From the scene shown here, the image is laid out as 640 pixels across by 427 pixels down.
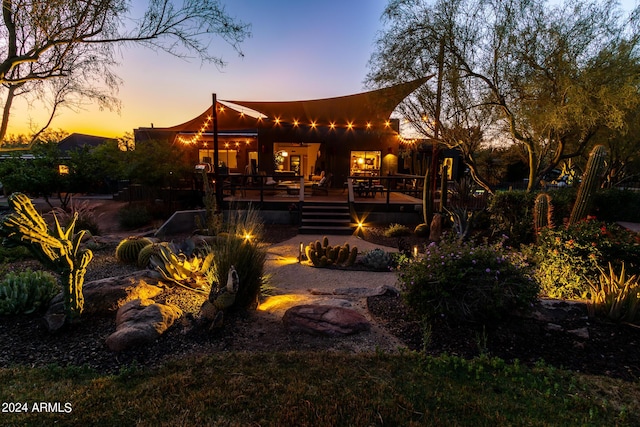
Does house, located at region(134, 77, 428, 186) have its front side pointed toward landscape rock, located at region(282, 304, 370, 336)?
yes

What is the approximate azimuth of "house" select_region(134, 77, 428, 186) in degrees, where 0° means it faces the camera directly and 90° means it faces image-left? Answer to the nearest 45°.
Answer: approximately 0°

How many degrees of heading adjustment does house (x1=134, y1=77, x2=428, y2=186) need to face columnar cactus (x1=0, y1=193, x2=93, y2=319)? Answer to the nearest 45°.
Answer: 0° — it already faces it

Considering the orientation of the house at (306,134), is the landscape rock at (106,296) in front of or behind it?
in front

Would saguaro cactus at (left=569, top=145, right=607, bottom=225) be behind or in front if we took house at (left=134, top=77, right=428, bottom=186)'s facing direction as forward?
in front

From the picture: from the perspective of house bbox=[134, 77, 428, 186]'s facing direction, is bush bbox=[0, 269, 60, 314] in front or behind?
in front
